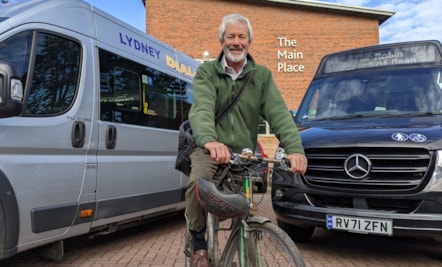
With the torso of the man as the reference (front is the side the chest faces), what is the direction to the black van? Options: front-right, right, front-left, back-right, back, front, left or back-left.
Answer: back-left

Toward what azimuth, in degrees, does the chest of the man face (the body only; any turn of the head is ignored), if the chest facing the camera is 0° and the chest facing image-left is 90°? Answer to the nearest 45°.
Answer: approximately 0°
